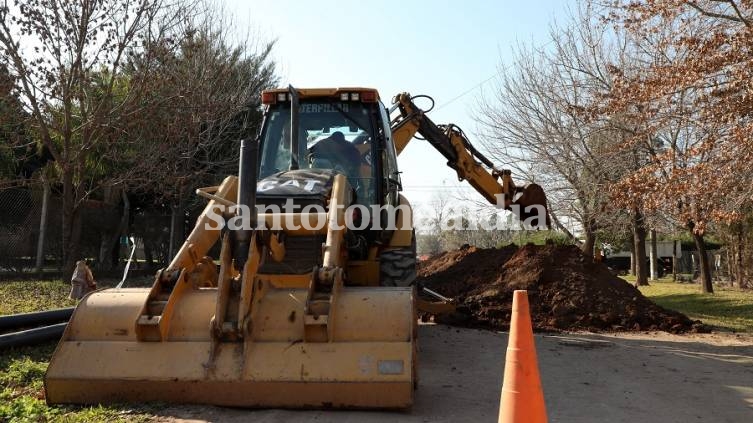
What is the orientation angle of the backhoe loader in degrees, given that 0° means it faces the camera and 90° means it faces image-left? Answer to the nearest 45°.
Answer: approximately 0°

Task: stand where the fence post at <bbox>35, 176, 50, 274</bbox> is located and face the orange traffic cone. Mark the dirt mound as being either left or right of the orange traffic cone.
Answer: left

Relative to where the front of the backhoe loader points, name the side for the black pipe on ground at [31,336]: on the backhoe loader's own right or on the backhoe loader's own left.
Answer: on the backhoe loader's own right

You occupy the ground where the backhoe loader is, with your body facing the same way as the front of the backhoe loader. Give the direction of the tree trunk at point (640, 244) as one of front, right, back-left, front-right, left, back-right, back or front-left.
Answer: back-left

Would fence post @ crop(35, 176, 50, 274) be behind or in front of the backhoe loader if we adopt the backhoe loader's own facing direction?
behind

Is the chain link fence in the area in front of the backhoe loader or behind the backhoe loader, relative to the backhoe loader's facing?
behind

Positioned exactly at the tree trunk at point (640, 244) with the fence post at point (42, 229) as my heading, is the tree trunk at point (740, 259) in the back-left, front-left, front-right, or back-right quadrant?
back-left
